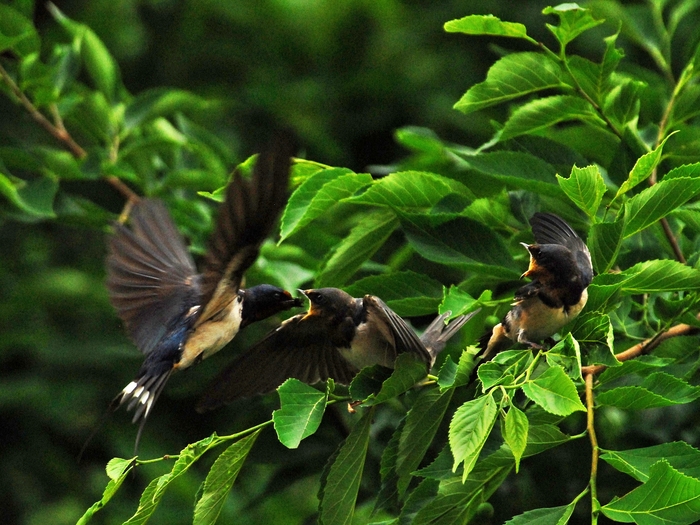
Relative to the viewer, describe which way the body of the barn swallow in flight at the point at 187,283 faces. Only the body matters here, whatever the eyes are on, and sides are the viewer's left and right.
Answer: facing to the right of the viewer

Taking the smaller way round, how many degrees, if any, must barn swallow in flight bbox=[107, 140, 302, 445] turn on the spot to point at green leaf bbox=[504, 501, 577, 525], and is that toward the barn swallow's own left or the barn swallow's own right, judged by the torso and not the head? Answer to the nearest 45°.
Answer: approximately 45° to the barn swallow's own right

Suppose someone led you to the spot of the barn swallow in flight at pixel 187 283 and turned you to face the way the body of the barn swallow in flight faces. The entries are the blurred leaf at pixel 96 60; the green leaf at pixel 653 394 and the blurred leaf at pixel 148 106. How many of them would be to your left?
2
